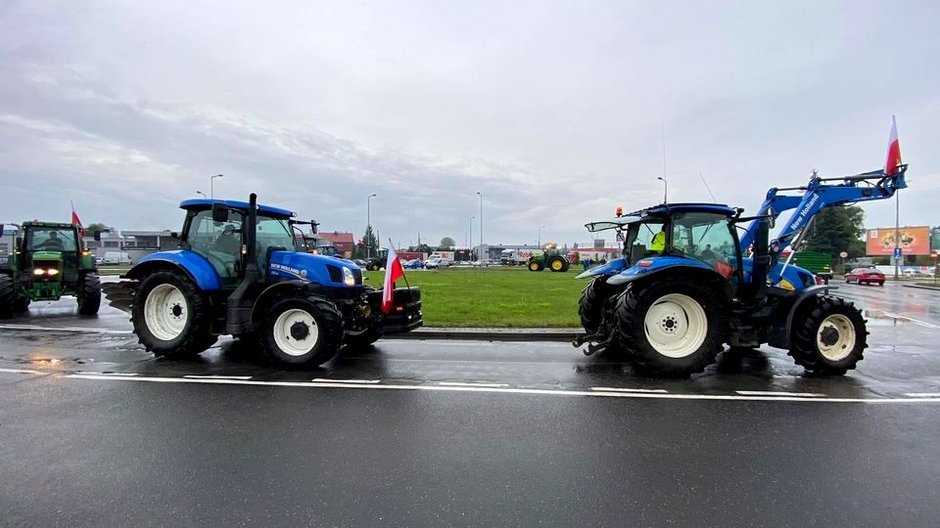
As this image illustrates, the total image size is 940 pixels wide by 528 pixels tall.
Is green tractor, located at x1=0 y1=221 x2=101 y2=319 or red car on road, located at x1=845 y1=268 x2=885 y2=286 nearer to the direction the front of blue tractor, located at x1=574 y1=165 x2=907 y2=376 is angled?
the red car on road

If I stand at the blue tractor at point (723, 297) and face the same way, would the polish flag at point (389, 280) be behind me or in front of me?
behind

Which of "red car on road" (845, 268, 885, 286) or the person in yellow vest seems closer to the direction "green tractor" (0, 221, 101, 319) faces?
the person in yellow vest

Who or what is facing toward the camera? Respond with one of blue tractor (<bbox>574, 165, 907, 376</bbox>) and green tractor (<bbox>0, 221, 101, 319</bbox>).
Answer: the green tractor

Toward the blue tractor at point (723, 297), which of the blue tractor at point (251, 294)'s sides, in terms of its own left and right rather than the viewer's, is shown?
front

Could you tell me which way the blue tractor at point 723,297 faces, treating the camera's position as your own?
facing away from the viewer and to the right of the viewer

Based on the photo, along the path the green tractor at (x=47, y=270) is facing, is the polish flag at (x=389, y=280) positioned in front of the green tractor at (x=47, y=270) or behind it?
in front

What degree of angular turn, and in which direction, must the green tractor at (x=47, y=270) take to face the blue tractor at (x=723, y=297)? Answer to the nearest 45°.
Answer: approximately 45° to its left

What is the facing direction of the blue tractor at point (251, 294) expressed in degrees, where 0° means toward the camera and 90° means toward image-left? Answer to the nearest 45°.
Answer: approximately 315°

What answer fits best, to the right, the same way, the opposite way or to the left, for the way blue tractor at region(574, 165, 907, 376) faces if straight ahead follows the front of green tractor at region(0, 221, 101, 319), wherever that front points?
to the left

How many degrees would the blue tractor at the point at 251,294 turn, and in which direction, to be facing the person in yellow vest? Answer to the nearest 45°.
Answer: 0° — it already faces them

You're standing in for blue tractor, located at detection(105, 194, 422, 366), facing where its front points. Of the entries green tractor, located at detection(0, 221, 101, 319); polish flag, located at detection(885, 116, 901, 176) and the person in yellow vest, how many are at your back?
1

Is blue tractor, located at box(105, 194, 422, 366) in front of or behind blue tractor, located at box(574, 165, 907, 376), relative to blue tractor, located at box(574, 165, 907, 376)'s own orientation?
behind

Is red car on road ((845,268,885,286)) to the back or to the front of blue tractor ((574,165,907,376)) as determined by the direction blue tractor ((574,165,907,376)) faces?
to the front

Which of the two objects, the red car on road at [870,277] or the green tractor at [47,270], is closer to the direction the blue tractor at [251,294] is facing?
the red car on road

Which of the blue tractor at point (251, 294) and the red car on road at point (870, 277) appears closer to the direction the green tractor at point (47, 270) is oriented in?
the blue tractor

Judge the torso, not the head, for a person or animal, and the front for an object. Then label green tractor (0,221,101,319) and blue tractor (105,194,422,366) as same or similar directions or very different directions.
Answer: same or similar directions

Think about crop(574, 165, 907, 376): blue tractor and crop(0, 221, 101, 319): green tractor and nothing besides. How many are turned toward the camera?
1

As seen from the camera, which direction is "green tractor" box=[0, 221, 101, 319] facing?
toward the camera

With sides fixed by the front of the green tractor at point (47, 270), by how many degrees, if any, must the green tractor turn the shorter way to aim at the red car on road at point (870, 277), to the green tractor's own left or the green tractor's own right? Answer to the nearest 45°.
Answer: approximately 90° to the green tractor's own left
